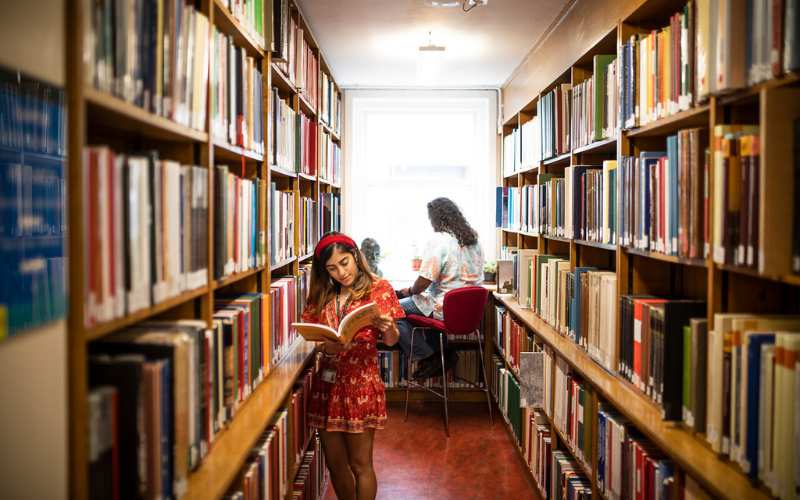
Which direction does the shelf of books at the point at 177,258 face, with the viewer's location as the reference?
facing the viewer and to the right of the viewer

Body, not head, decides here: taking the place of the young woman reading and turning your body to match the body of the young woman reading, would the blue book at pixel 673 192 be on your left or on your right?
on your left

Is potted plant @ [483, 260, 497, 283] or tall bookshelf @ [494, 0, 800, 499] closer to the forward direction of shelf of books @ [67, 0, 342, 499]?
the tall bookshelf

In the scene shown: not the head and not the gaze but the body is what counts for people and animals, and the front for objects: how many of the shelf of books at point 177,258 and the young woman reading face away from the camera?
0

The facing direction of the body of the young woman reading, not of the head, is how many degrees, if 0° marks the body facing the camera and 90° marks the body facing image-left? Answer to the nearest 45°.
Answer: approximately 45°

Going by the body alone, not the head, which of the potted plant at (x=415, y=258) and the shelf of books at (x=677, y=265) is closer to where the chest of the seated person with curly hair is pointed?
the potted plant

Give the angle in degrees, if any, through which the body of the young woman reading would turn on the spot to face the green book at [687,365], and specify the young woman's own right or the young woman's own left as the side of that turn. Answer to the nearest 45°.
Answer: approximately 90° to the young woman's own left

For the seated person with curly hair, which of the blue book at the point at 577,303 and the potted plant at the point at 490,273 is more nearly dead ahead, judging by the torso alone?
the potted plant

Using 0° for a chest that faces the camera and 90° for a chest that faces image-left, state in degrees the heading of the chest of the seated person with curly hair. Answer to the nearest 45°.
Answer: approximately 135°

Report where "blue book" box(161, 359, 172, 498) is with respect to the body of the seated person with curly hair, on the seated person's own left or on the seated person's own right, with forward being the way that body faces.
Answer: on the seated person's own left

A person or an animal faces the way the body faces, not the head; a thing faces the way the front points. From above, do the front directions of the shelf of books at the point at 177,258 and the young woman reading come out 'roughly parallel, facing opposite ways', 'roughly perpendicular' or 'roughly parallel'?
roughly perpendicular

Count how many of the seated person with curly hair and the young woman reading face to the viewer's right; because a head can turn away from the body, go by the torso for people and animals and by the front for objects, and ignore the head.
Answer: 0
